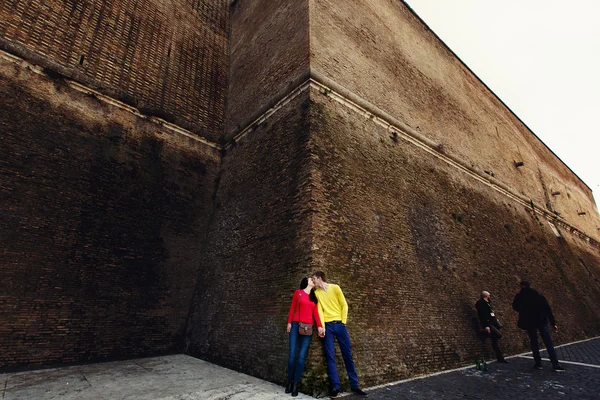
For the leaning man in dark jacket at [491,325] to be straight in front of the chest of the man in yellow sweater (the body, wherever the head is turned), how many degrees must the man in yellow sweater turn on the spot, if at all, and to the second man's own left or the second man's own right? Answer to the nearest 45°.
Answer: approximately 135° to the second man's own left

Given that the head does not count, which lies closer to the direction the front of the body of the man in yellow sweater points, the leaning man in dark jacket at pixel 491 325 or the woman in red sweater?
the woman in red sweater

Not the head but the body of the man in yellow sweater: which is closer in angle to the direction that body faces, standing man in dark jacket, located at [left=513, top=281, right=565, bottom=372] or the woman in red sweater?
the woman in red sweater

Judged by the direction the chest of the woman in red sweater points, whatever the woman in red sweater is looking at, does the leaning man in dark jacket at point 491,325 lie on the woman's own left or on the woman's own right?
on the woman's own left
